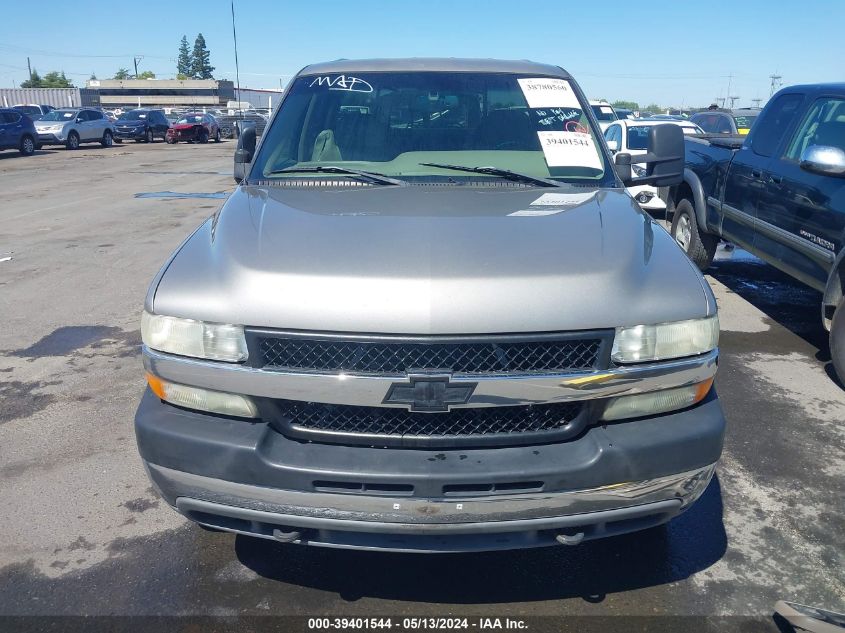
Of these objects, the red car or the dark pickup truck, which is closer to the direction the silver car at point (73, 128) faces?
the dark pickup truck

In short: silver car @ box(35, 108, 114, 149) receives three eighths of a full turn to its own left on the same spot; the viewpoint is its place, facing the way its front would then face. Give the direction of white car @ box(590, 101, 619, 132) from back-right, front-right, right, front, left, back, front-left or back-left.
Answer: front-right

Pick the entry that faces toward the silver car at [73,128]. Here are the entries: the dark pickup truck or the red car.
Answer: the red car

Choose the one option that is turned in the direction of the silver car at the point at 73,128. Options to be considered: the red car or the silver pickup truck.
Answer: the red car

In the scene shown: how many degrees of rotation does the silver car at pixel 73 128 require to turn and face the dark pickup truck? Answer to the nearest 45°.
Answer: approximately 45° to its left

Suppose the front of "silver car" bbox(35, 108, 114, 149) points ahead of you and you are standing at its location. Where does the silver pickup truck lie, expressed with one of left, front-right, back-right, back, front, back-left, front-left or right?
front-left

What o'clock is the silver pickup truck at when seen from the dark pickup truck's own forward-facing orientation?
The silver pickup truck is roughly at 2 o'clock from the dark pickup truck.
